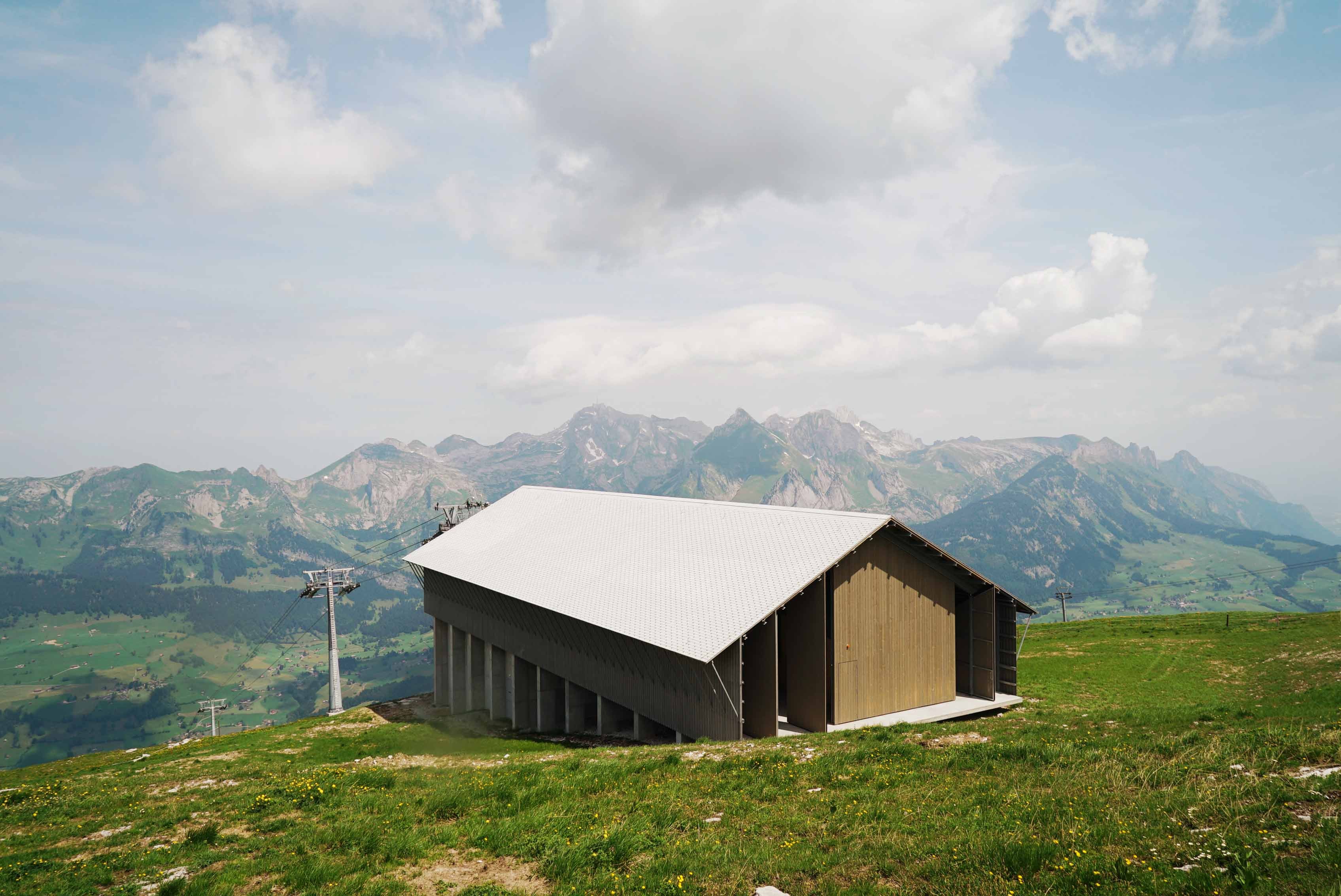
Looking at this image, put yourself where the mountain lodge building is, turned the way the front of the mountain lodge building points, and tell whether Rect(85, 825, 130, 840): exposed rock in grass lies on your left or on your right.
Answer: on your right

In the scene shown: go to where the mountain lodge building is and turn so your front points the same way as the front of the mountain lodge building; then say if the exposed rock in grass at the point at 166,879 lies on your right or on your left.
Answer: on your right

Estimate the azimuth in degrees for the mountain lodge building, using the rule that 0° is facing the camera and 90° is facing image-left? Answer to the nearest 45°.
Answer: approximately 315°
